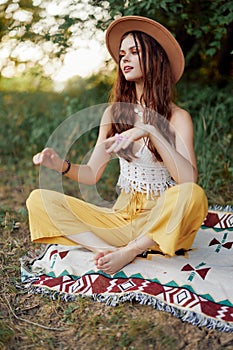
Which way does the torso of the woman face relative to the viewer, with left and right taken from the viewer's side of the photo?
facing the viewer and to the left of the viewer

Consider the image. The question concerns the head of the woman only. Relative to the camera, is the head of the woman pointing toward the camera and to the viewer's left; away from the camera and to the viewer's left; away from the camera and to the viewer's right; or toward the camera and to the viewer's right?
toward the camera and to the viewer's left
